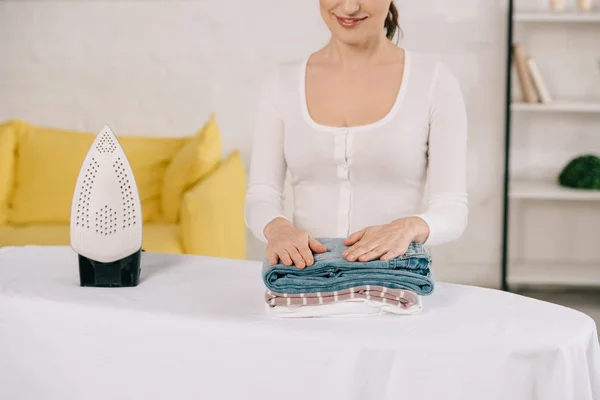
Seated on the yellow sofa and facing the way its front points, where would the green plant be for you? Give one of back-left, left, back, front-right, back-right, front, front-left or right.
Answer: left

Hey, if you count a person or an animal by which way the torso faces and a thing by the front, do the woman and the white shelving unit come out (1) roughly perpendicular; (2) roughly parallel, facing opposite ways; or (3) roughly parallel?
roughly parallel

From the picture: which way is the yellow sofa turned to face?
toward the camera

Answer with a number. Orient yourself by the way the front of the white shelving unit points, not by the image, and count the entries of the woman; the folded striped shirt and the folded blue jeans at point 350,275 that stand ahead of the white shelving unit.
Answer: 3

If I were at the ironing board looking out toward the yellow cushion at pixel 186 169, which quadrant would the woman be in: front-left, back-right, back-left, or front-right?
front-right

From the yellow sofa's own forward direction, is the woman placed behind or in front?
in front

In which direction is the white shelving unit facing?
toward the camera

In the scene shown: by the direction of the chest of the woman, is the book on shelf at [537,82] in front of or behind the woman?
behind

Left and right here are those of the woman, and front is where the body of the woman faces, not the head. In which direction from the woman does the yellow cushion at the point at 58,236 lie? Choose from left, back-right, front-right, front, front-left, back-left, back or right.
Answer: back-right

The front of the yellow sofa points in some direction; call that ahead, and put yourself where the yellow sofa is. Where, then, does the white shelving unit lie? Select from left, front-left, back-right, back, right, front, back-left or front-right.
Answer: left

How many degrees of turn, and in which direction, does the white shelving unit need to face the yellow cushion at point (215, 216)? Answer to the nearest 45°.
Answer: approximately 45° to its right

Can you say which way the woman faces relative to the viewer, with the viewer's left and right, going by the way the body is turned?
facing the viewer

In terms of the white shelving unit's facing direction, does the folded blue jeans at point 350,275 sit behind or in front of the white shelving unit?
in front

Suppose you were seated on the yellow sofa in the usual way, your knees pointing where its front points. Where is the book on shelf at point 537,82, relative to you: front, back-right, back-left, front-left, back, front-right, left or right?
left
